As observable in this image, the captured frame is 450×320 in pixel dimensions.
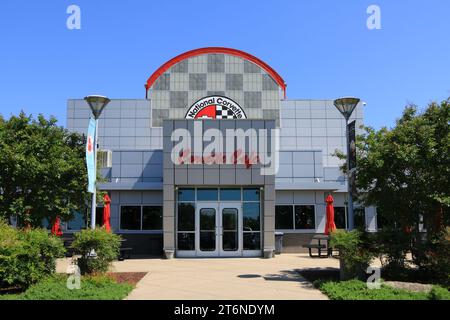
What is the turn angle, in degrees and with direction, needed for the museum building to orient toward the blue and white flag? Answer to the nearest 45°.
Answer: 0° — it already faces it

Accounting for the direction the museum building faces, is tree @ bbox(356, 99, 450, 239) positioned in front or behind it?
in front

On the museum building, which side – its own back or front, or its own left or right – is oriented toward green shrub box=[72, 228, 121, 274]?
front

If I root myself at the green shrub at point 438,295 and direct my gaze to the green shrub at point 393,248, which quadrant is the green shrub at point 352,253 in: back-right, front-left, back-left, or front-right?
front-left

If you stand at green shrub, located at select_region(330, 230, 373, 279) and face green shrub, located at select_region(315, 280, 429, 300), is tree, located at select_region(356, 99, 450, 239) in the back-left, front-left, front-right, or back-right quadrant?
back-left

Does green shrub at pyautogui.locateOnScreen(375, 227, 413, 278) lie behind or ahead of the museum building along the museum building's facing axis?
ahead

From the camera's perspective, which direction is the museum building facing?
toward the camera

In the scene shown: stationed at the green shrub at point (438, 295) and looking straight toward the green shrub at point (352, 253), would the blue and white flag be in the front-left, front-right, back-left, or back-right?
front-left

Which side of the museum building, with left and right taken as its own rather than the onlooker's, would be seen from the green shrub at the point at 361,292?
front
